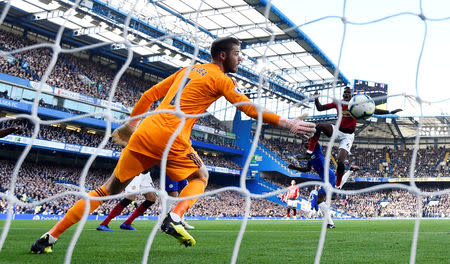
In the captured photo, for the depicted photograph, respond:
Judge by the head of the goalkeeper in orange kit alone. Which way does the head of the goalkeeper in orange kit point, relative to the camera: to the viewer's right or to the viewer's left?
to the viewer's right

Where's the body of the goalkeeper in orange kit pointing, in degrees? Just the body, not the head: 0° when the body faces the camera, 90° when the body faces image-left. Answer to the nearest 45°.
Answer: approximately 225°

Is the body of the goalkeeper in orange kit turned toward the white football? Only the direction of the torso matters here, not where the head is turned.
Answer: yes
